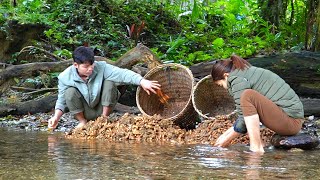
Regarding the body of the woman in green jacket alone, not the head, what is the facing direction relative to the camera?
to the viewer's left

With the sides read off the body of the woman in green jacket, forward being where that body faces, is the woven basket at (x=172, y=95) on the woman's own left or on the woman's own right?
on the woman's own right

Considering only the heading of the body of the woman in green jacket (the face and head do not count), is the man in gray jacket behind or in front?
in front

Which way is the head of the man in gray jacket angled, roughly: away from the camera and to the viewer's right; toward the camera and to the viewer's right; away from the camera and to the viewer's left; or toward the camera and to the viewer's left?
toward the camera and to the viewer's right

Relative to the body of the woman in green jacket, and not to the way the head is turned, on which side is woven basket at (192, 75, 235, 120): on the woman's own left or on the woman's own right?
on the woman's own right
